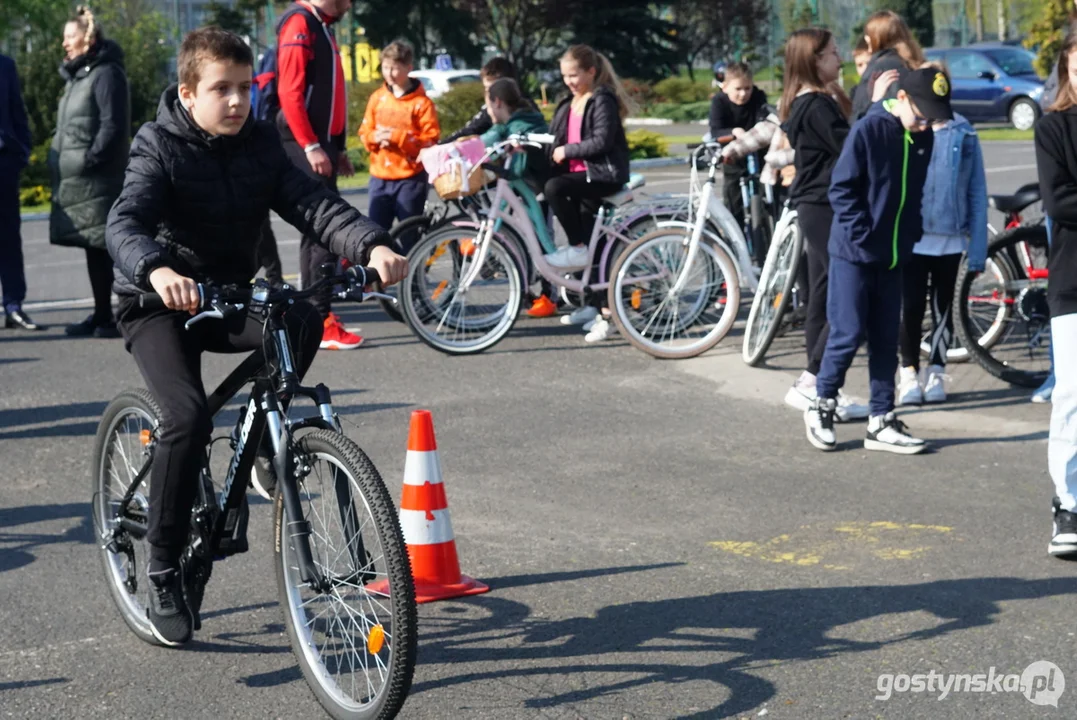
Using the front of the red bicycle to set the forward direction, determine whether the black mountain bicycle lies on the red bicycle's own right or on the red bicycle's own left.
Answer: on the red bicycle's own right

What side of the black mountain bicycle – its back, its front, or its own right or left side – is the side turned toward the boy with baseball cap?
left

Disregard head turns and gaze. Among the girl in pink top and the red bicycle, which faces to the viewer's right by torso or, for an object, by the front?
the red bicycle

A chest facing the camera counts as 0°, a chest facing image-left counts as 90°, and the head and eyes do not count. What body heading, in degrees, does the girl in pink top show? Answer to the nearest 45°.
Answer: approximately 45°

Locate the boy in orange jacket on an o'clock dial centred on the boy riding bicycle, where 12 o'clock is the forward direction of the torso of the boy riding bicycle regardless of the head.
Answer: The boy in orange jacket is roughly at 8 o'clock from the boy riding bicycle.

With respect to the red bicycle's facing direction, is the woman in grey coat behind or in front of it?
behind

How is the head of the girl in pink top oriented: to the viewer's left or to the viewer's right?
to the viewer's left

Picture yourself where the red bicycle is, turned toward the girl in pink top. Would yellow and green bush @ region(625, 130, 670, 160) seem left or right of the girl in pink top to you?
right

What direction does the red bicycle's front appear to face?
to the viewer's right
